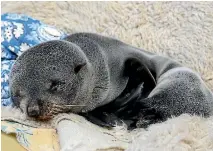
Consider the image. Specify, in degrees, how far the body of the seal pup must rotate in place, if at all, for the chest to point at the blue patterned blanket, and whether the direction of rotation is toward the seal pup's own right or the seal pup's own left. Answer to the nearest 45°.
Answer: approximately 90° to the seal pup's own right

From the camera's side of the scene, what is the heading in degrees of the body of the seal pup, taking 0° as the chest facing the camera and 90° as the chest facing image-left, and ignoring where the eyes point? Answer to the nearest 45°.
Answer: approximately 45°
